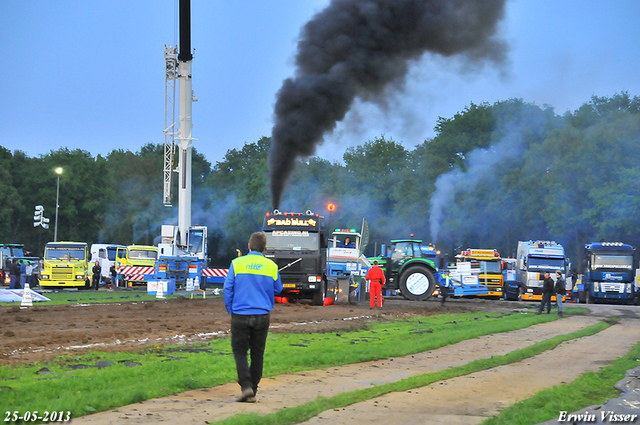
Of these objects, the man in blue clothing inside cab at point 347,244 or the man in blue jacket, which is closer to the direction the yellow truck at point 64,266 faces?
the man in blue jacket

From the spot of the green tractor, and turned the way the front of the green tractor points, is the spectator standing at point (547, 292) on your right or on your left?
on your left

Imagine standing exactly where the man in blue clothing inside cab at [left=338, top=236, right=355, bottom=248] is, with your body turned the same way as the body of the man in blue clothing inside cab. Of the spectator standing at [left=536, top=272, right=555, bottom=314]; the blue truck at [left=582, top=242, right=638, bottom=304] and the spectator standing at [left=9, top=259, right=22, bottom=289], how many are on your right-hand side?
1

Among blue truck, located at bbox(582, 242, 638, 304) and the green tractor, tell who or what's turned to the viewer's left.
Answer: the green tractor

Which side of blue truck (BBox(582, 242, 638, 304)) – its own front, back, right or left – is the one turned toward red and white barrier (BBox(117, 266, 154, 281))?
right

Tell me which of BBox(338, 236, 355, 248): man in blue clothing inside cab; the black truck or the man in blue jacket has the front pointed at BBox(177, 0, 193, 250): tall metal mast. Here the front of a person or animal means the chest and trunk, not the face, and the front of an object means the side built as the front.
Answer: the man in blue jacket

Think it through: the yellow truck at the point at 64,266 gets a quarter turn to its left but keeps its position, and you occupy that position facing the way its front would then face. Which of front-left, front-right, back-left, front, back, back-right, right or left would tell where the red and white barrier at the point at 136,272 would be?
front-left

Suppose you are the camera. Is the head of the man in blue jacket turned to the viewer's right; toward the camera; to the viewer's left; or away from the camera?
away from the camera

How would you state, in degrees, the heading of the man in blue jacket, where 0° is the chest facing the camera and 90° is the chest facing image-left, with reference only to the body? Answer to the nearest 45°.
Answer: approximately 180°

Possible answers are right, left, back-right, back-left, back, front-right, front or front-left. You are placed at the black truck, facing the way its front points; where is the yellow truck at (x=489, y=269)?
back-left

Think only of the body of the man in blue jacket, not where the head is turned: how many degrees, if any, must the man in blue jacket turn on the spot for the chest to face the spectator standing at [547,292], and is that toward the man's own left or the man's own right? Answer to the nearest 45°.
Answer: approximately 45° to the man's own right

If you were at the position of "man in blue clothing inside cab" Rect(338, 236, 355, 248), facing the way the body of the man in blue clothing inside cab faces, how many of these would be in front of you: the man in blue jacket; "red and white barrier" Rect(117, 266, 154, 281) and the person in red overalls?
2

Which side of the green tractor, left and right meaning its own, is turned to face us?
left
